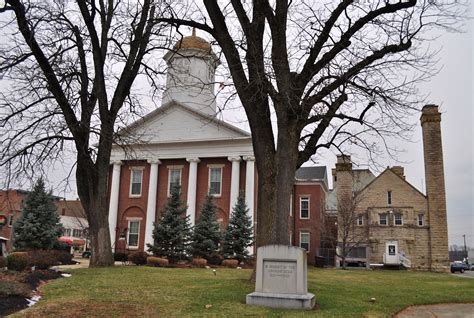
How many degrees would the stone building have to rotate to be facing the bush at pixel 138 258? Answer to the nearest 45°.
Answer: approximately 45° to its right

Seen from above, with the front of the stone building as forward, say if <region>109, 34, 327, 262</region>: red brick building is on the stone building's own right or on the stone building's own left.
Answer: on the stone building's own right

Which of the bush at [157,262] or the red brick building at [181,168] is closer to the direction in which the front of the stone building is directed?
the bush

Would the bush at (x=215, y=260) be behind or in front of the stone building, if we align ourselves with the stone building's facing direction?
in front

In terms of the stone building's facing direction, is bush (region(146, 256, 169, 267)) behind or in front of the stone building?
in front

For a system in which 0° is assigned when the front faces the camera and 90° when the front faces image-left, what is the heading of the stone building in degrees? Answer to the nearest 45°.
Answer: approximately 0°

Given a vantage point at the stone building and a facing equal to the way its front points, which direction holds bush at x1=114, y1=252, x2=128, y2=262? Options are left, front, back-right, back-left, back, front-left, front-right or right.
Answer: front-right

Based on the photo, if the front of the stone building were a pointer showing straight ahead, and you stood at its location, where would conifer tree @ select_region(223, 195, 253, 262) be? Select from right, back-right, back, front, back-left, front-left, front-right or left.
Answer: front-right
